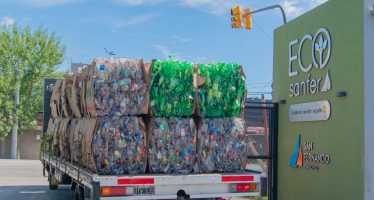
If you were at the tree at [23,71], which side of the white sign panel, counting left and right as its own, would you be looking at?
right

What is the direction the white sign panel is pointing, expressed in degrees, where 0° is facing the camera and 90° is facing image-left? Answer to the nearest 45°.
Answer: approximately 45°

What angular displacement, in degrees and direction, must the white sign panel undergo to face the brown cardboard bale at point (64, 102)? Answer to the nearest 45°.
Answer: approximately 45° to its right

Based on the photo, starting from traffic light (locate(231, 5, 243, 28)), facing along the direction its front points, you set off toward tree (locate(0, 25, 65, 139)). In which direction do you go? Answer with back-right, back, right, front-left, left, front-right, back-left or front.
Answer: front-right

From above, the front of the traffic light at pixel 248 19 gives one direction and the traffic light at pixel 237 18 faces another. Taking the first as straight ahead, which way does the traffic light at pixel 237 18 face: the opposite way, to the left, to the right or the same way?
to the left

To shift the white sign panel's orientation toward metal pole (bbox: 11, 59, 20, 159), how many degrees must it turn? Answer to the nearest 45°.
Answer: approximately 90° to its right
